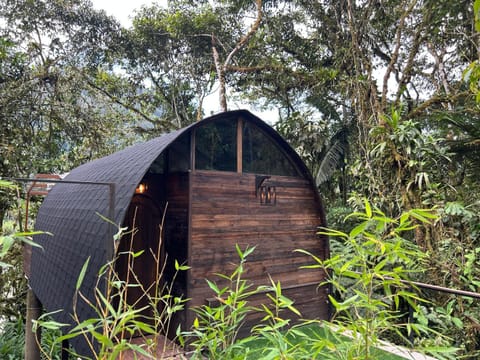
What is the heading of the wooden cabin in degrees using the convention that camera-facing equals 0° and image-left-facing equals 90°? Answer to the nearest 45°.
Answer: approximately 315°
